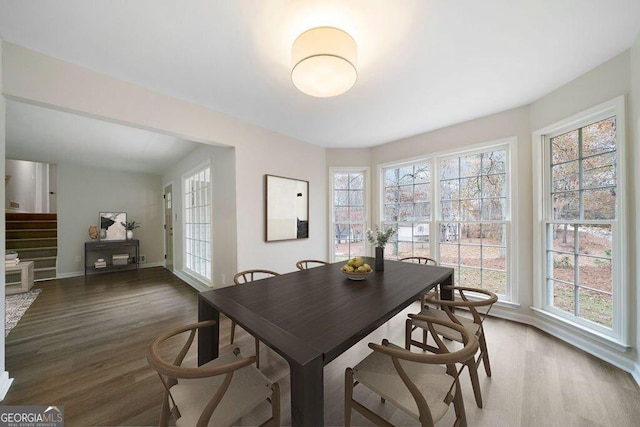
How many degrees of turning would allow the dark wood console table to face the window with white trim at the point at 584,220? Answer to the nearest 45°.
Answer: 0° — it already faces it

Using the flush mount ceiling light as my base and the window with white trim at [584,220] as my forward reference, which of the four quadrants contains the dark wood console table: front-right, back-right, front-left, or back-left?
back-left

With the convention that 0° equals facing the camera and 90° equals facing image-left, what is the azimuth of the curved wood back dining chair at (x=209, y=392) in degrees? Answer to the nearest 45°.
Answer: approximately 225°

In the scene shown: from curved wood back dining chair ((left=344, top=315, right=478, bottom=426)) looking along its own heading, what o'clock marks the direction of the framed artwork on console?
The framed artwork on console is roughly at 11 o'clock from the curved wood back dining chair.

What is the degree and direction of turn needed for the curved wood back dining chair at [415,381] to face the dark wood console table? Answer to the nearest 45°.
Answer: approximately 45° to its left

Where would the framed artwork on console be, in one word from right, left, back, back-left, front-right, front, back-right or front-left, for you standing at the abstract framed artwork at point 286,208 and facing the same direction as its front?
back

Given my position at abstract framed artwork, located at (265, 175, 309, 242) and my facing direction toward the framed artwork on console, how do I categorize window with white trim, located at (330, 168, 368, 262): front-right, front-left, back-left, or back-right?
back-right

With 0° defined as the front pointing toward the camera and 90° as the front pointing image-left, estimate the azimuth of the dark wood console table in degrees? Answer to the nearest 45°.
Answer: approximately 315°

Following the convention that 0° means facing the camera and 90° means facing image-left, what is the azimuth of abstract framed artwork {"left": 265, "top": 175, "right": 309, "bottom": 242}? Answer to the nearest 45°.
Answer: approximately 315°

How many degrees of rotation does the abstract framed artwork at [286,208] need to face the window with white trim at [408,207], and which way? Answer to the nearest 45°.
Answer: approximately 45° to its left

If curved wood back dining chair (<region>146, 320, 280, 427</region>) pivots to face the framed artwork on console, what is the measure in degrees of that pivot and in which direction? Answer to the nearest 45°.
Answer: approximately 45° to its left

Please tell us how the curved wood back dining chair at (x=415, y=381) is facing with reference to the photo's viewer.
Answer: facing away from the viewer and to the left of the viewer

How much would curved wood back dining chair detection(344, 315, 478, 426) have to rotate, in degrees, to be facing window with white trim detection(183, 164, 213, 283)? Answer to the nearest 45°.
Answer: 0° — it already faces it
